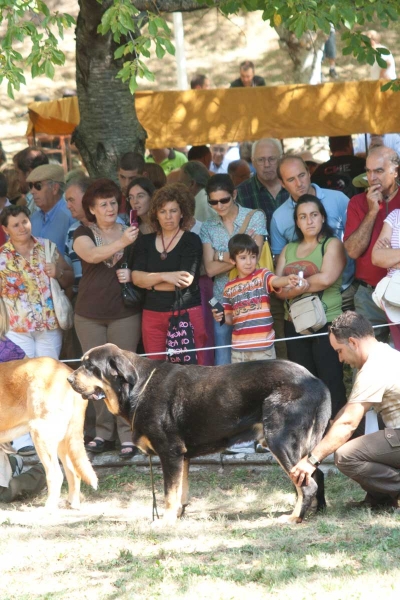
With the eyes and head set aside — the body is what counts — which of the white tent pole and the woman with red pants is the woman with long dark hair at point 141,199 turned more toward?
the woman with red pants

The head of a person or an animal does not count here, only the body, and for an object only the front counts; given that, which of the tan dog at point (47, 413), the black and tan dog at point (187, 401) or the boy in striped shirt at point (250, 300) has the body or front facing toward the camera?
the boy in striped shirt

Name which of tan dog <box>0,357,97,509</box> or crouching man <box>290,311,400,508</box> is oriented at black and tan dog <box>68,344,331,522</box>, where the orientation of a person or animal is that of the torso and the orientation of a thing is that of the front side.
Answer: the crouching man

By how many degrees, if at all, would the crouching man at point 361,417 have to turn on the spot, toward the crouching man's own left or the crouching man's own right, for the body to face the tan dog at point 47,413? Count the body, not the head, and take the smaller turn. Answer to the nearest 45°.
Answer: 0° — they already face it

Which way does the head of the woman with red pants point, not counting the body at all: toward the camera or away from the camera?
toward the camera

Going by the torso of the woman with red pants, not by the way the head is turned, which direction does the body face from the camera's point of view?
toward the camera

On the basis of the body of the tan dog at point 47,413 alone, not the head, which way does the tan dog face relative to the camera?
to the viewer's left

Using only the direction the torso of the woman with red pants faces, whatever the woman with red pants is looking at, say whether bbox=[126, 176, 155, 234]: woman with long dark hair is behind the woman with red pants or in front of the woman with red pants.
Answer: behind

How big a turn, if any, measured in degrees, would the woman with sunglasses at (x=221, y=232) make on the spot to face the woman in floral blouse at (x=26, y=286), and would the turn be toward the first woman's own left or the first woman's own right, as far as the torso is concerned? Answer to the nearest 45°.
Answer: approximately 90° to the first woman's own right

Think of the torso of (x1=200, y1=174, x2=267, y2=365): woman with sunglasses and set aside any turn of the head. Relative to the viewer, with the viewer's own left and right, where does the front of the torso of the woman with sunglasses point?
facing the viewer

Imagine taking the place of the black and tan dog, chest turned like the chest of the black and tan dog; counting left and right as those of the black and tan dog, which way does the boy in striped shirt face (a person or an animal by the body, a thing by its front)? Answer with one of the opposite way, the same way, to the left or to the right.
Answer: to the left

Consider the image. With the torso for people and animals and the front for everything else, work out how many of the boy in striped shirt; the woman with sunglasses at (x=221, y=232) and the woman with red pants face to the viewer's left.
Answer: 0

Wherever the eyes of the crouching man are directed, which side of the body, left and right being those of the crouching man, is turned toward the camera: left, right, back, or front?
left

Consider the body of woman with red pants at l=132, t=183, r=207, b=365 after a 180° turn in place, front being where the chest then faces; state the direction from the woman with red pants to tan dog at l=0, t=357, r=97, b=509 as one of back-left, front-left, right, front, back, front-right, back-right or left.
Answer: back-left

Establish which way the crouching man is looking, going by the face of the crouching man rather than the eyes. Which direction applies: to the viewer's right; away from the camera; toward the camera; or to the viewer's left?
to the viewer's left

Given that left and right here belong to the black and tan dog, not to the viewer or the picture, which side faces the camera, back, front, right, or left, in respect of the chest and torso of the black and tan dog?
left

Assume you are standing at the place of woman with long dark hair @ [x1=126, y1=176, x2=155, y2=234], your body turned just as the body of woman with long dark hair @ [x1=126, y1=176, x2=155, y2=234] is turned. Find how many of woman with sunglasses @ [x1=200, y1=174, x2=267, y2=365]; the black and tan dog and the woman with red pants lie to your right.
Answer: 0

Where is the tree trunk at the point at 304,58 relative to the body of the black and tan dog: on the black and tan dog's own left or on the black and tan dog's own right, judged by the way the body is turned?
on the black and tan dog's own right
